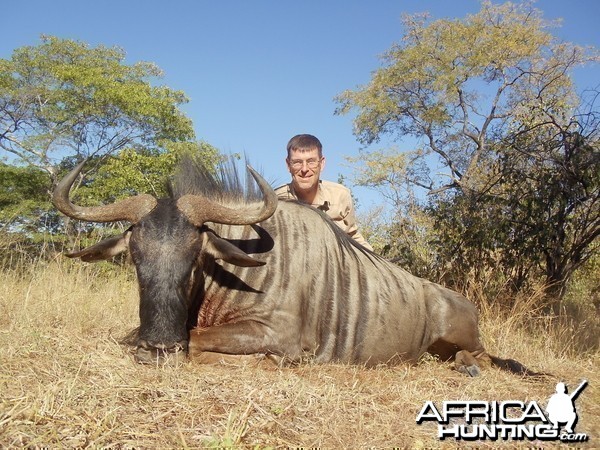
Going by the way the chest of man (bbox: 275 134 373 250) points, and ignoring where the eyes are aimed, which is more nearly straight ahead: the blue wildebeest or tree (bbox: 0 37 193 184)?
the blue wildebeest

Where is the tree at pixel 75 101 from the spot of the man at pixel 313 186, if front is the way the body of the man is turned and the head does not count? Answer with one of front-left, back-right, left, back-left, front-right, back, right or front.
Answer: back-right

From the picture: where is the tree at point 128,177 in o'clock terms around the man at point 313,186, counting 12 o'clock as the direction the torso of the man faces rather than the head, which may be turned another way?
The tree is roughly at 5 o'clock from the man.

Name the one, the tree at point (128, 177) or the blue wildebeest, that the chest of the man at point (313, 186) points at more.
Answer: the blue wildebeest

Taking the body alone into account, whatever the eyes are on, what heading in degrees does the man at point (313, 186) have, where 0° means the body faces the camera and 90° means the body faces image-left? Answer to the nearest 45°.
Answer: approximately 0°

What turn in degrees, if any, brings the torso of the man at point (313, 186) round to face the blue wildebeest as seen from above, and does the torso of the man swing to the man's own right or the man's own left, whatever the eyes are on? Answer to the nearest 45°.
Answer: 0° — they already face it
